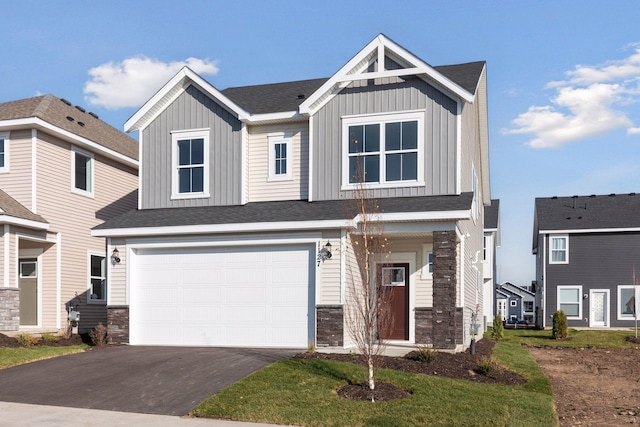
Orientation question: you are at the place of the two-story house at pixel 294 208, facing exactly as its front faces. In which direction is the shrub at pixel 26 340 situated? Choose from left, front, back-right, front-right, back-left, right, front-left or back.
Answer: right

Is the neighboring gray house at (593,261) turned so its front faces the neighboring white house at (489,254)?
no

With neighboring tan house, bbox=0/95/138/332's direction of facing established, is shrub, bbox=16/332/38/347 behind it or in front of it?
in front

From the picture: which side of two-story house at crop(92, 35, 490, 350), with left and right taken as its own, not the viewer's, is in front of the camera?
front

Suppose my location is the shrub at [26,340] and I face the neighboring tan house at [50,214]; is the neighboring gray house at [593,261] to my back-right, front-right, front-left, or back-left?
front-right

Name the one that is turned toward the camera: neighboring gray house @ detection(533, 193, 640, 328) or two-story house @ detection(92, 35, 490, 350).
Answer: the two-story house

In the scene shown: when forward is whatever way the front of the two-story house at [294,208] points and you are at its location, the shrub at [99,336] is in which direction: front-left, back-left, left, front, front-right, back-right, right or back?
right
